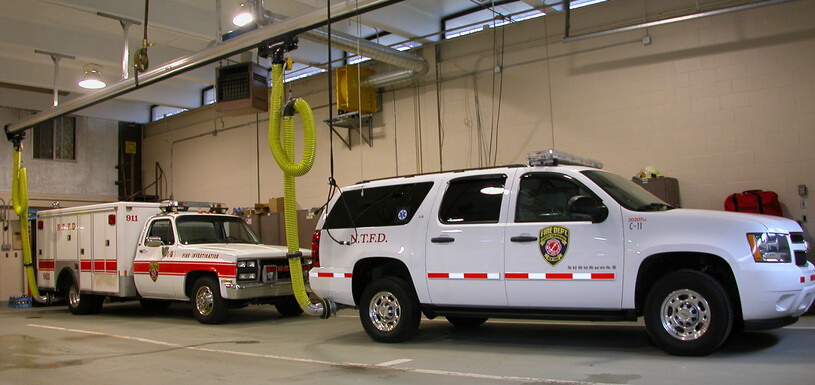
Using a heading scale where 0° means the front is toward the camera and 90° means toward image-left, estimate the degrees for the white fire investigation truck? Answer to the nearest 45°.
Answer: approximately 315°

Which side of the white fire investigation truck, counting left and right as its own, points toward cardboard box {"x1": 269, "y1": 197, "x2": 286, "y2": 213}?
left

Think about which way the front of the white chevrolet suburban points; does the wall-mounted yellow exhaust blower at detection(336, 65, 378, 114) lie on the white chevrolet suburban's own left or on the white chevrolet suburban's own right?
on the white chevrolet suburban's own left

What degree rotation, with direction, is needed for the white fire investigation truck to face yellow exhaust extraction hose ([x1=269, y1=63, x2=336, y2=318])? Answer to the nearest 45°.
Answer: approximately 45° to its right

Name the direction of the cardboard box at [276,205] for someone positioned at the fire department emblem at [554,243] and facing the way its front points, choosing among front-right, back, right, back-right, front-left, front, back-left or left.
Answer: back-right

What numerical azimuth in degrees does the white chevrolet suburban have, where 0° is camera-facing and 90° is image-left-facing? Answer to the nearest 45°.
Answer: approximately 270°

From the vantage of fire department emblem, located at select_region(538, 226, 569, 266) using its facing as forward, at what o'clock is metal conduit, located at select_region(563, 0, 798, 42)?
The metal conduit is roughly at 7 o'clock from the fire department emblem.

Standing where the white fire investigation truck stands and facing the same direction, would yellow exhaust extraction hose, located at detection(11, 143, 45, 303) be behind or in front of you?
behind

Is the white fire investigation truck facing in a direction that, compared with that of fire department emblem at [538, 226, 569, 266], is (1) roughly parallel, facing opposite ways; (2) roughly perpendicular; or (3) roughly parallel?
roughly perpendicular

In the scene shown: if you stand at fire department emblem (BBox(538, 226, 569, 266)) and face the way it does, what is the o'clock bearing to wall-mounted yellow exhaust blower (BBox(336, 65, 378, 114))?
The wall-mounted yellow exhaust blower is roughly at 5 o'clock from the fire department emblem.
